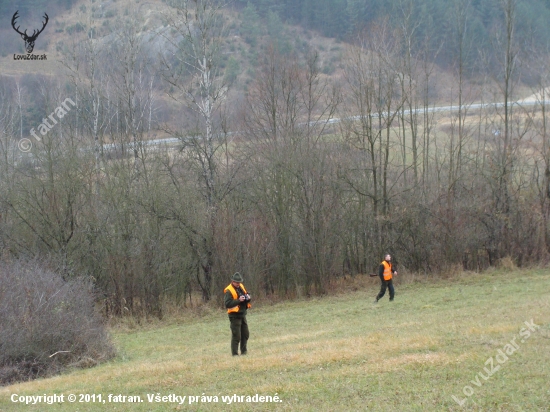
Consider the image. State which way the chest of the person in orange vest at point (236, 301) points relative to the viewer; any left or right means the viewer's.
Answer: facing the viewer and to the right of the viewer
